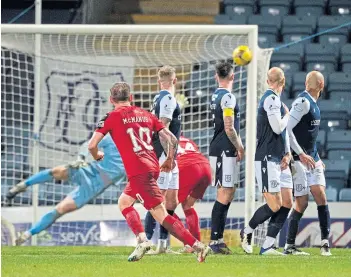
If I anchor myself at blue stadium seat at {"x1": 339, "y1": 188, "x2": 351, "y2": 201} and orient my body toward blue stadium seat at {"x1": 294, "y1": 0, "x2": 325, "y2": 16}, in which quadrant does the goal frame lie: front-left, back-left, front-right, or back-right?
back-left

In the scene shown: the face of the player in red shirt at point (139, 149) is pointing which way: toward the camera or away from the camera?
away from the camera

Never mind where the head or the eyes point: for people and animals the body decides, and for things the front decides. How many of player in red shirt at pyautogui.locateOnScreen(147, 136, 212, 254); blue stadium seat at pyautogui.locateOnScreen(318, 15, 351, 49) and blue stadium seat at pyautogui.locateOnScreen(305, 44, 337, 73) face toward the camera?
2

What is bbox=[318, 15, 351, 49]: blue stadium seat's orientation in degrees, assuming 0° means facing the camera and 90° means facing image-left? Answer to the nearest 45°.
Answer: approximately 0°

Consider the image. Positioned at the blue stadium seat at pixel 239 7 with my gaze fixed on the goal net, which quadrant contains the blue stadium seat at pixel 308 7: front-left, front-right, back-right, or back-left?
back-left

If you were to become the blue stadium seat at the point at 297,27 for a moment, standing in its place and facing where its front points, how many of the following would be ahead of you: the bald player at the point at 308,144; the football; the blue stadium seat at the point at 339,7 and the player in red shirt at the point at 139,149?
3
